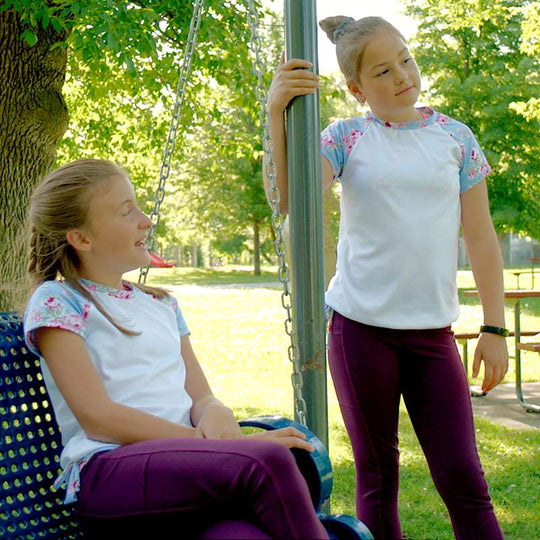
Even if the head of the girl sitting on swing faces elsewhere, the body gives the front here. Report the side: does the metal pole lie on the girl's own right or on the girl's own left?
on the girl's own left

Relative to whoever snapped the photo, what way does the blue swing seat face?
facing the viewer and to the right of the viewer

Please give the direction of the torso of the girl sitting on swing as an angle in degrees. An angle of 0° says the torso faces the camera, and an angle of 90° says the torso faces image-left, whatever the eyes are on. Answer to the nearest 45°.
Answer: approximately 315°

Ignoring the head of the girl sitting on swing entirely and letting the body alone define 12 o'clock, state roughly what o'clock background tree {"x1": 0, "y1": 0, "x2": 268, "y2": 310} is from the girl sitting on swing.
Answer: The background tree is roughly at 7 o'clock from the girl sitting on swing.

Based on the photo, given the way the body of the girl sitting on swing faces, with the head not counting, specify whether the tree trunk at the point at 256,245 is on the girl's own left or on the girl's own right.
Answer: on the girl's own left

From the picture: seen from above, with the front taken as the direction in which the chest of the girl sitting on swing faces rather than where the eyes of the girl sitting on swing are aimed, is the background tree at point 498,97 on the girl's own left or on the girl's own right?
on the girl's own left

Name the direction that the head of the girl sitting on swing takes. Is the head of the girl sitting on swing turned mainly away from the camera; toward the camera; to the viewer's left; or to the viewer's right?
to the viewer's right

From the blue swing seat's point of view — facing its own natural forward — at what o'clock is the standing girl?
The standing girl is roughly at 10 o'clock from the blue swing seat.
